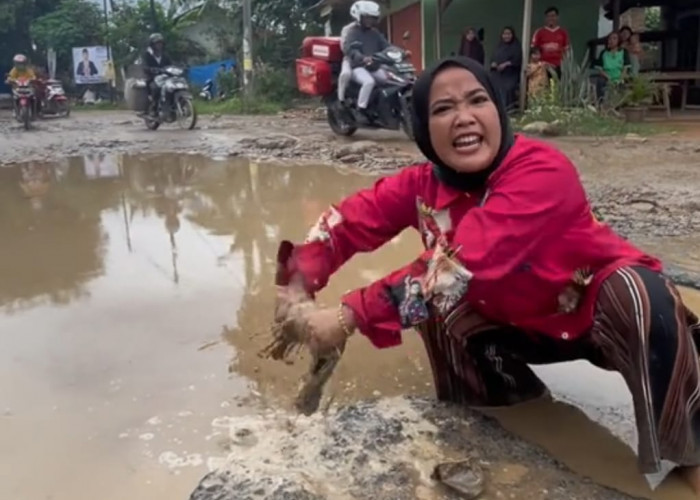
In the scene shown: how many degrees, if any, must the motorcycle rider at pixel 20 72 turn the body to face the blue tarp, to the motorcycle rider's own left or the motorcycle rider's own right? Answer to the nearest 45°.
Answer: approximately 135° to the motorcycle rider's own left

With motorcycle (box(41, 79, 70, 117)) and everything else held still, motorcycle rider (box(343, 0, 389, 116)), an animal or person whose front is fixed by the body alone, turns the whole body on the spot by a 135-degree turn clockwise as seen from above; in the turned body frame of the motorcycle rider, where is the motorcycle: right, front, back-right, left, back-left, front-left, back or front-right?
front-right

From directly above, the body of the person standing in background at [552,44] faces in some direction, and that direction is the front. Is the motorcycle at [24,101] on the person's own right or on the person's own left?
on the person's own right

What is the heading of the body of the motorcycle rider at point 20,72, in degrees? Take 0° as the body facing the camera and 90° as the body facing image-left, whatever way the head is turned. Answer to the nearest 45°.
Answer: approximately 0°

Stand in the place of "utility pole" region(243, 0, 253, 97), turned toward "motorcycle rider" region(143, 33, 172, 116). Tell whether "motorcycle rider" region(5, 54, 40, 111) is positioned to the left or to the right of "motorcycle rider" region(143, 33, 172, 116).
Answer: right

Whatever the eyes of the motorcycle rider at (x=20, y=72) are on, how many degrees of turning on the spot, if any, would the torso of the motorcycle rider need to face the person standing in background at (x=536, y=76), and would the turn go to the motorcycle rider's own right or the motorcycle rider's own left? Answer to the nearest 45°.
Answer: approximately 45° to the motorcycle rider's own left

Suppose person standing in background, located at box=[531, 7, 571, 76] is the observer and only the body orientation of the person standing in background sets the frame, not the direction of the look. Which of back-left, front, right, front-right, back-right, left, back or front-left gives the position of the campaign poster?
back-right

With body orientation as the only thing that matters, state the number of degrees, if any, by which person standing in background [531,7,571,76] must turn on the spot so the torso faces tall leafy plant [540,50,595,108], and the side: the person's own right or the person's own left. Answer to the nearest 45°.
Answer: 0° — they already face it

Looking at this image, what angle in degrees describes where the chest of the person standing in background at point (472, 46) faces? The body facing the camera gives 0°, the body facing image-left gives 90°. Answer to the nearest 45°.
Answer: approximately 0°
